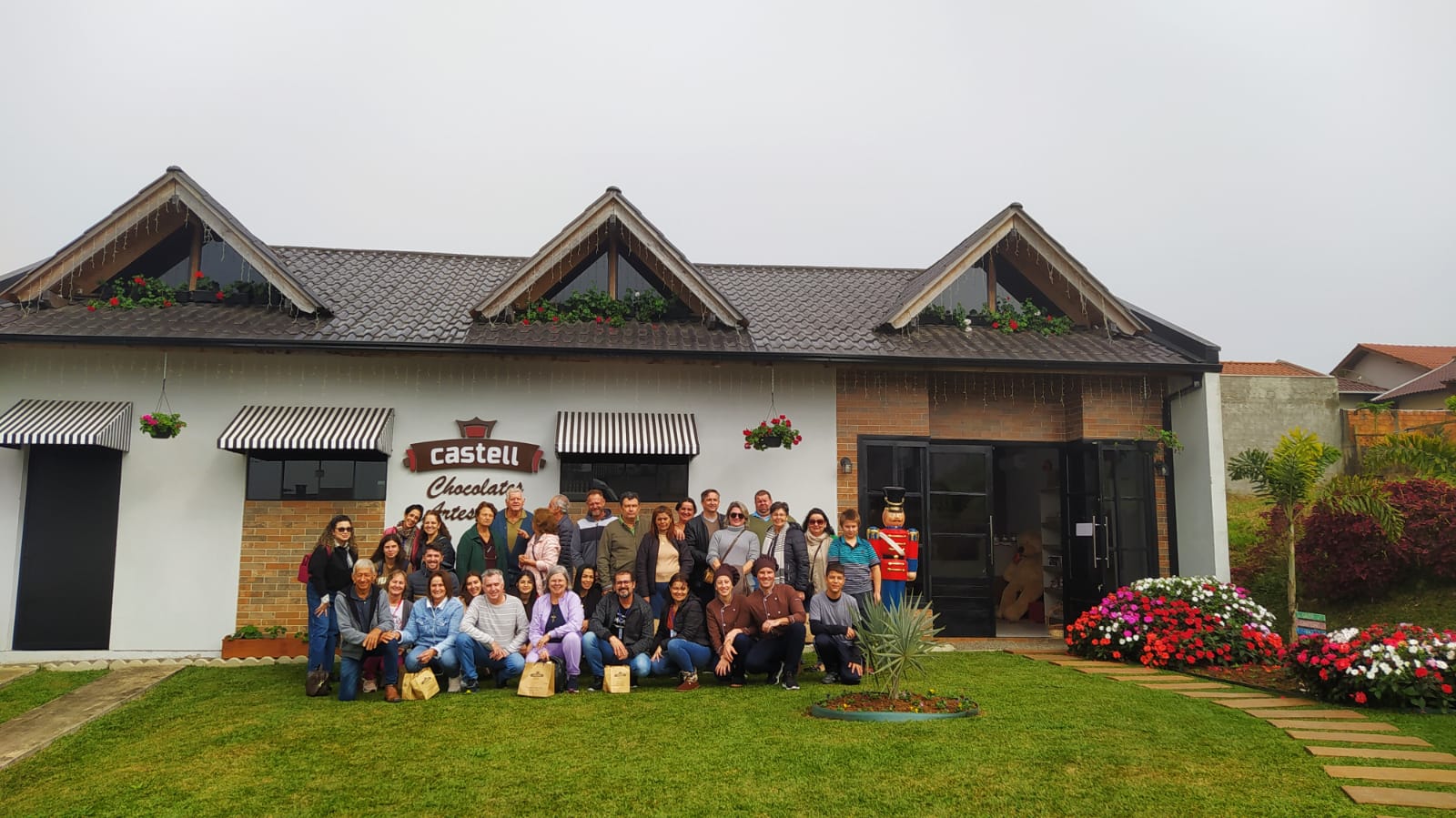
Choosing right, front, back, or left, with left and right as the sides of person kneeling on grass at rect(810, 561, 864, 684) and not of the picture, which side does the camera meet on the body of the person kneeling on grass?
front

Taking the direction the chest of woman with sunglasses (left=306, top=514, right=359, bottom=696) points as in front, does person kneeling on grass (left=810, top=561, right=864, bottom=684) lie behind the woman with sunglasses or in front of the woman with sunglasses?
in front

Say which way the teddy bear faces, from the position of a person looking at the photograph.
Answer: facing the viewer and to the left of the viewer

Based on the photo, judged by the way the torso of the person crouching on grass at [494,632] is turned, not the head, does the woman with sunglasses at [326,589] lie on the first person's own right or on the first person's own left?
on the first person's own right

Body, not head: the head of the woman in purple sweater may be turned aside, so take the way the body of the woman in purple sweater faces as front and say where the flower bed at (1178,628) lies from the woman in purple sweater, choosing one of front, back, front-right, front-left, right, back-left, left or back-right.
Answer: left

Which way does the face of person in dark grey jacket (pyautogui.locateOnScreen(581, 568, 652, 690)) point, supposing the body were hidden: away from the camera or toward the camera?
toward the camera

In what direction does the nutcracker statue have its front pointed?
toward the camera

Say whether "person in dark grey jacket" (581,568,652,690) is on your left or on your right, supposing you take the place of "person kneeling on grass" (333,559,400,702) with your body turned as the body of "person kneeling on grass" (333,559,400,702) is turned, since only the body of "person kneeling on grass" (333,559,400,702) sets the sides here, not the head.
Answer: on your left

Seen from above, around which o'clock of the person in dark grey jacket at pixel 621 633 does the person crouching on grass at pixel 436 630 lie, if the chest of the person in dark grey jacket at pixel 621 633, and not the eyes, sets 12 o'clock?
the person crouching on grass at pixel 436 630 is roughly at 3 o'clock from the person in dark grey jacket at pixel 621 633.

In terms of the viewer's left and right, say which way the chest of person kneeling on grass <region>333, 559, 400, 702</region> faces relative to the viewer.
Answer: facing the viewer

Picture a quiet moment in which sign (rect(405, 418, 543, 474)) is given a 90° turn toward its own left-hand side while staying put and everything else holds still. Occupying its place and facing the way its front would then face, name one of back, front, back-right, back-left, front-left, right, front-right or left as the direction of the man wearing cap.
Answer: front-right
